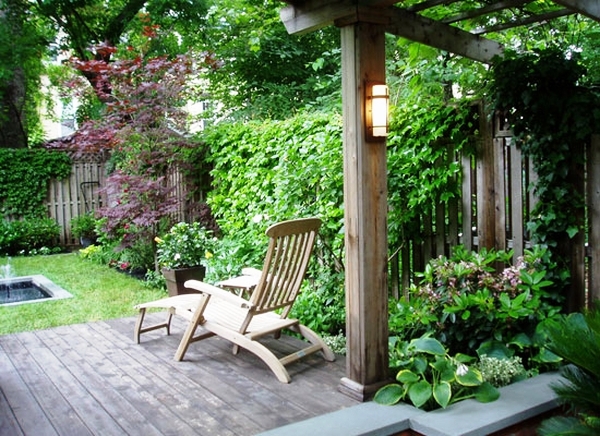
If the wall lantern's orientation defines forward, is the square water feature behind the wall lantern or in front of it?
behind

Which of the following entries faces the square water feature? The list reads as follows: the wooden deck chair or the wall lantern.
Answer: the wooden deck chair

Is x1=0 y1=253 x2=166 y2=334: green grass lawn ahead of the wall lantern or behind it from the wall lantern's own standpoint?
behind

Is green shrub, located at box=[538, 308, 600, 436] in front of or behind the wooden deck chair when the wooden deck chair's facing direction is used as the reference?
behind

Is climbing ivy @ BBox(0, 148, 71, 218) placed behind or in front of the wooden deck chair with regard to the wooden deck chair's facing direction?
in front

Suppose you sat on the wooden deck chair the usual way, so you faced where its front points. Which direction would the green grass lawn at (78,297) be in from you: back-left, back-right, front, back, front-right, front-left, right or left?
front

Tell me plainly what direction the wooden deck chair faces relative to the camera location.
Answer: facing away from the viewer and to the left of the viewer

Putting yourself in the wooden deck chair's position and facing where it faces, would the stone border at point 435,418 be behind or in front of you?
behind

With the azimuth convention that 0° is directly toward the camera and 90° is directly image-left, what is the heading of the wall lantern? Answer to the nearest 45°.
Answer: approximately 315°

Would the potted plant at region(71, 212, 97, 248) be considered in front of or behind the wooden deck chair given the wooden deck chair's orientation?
in front

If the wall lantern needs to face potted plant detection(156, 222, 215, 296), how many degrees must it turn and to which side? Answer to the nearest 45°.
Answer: approximately 180°

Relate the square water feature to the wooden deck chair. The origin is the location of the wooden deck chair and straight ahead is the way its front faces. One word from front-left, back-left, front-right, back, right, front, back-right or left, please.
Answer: front

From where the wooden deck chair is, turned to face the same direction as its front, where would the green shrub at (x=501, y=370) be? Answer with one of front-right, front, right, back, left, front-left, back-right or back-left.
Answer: back

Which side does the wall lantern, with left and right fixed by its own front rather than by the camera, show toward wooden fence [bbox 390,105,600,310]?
left
